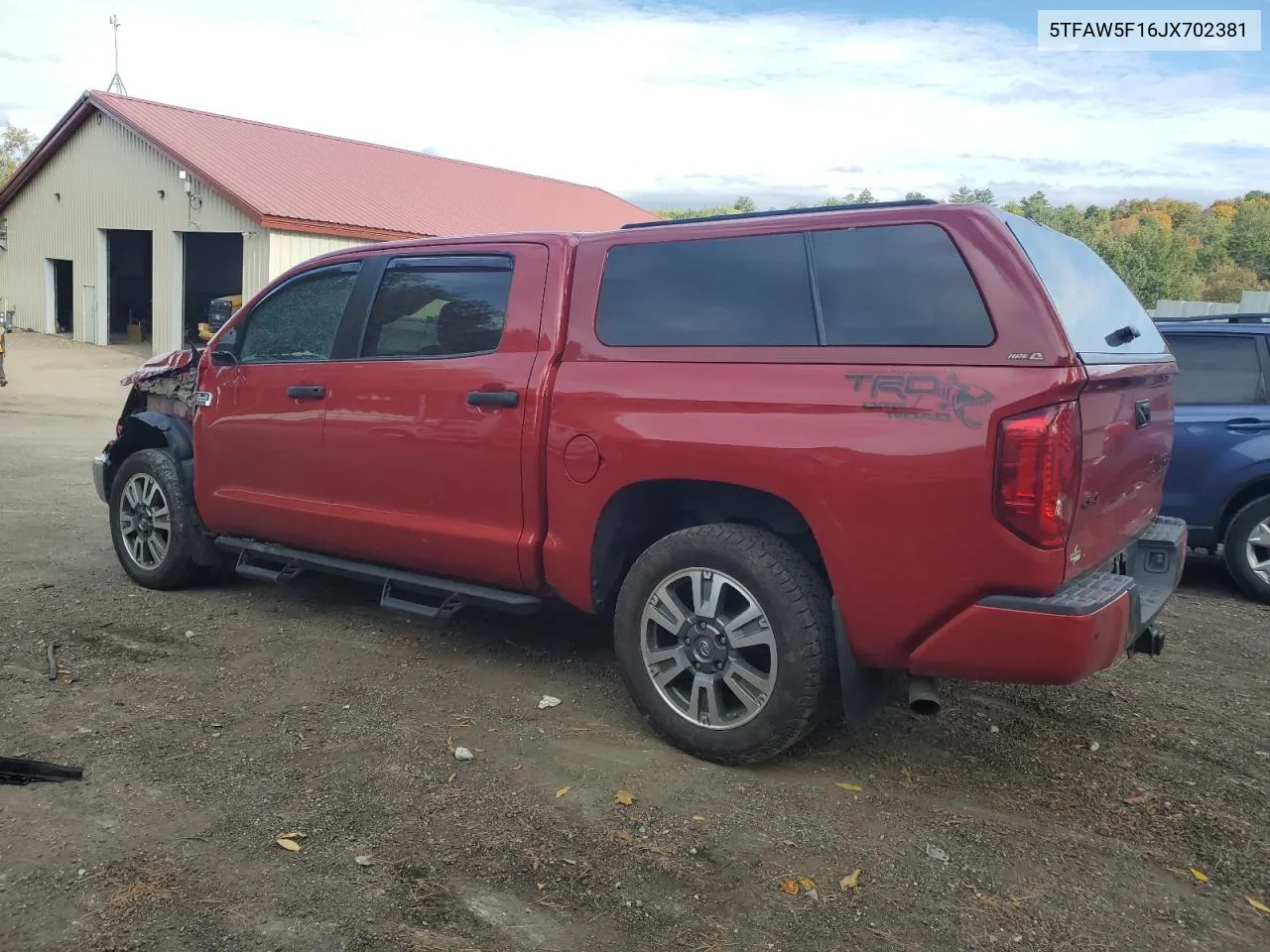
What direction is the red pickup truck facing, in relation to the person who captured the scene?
facing away from the viewer and to the left of the viewer

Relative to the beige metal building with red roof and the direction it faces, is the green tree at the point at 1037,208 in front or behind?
behind

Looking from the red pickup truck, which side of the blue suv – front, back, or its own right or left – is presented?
left

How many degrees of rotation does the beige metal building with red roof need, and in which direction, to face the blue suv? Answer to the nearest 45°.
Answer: approximately 45° to its left

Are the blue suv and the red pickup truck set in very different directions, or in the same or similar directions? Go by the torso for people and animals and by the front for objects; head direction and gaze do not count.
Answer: same or similar directions

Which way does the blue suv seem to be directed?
to the viewer's left

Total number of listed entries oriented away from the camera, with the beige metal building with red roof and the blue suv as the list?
0

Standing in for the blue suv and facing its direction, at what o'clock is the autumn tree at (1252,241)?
The autumn tree is roughly at 3 o'clock from the blue suv.

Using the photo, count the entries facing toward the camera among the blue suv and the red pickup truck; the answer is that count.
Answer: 0
